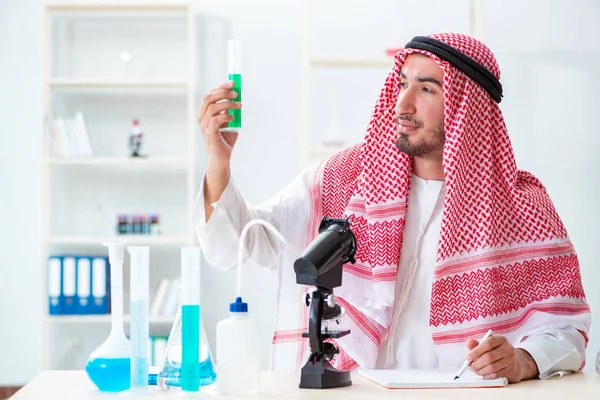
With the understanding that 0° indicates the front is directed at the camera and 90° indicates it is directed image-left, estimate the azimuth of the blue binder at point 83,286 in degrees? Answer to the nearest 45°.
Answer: approximately 0°

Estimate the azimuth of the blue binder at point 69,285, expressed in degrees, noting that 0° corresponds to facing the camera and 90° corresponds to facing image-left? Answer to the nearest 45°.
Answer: approximately 0°

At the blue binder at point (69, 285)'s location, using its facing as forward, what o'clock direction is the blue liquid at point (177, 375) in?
The blue liquid is roughly at 12 o'clock from the blue binder.

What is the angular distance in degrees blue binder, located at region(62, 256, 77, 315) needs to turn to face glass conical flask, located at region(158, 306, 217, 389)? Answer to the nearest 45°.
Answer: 0° — it already faces it

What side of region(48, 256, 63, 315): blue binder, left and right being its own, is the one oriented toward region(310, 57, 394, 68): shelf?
left

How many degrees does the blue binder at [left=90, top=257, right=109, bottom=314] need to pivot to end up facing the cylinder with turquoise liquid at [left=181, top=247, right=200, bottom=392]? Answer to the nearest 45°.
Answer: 0° — it already faces it

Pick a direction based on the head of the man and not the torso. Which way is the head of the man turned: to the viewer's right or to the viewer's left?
to the viewer's left
